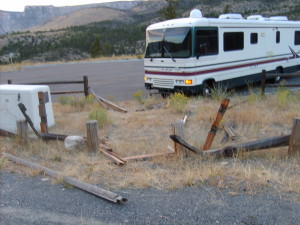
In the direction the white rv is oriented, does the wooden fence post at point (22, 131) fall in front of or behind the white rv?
in front

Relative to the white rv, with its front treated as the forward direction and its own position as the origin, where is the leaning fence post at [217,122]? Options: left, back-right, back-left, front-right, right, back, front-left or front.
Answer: front-left

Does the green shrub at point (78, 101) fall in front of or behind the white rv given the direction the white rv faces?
in front

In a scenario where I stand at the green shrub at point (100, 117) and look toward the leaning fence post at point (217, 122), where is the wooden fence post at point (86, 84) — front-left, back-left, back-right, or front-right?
back-left

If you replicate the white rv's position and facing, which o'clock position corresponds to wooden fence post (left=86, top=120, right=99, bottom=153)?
The wooden fence post is roughly at 11 o'clock from the white rv.

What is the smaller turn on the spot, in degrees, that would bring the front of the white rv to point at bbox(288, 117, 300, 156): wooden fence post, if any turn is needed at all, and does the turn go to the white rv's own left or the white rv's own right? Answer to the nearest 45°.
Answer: approximately 45° to the white rv's own left

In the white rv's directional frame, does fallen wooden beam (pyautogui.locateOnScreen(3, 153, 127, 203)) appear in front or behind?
in front

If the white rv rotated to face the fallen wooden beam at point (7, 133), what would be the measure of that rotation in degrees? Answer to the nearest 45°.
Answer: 0° — it already faces it

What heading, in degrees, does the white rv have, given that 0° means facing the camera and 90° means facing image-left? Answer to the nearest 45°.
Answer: approximately 45°
